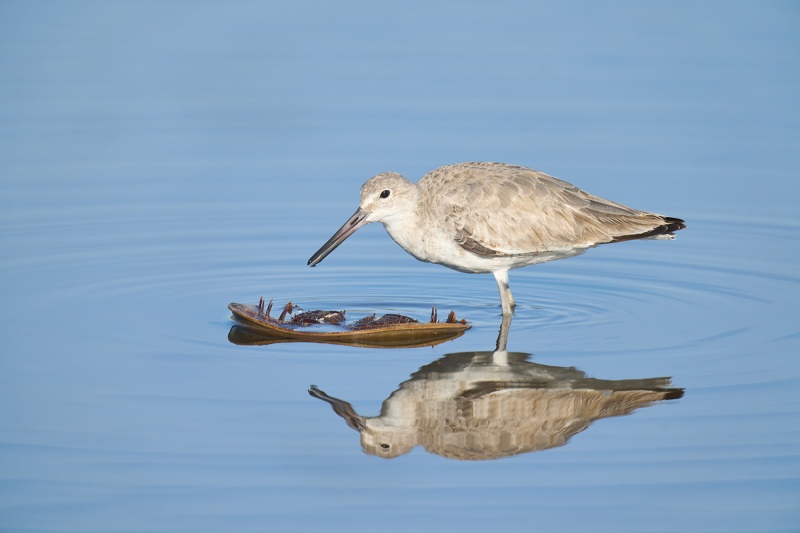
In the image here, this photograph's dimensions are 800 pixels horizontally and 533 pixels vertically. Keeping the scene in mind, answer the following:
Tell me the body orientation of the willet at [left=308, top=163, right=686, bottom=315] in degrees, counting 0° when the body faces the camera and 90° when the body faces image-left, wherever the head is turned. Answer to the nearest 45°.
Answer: approximately 90°
